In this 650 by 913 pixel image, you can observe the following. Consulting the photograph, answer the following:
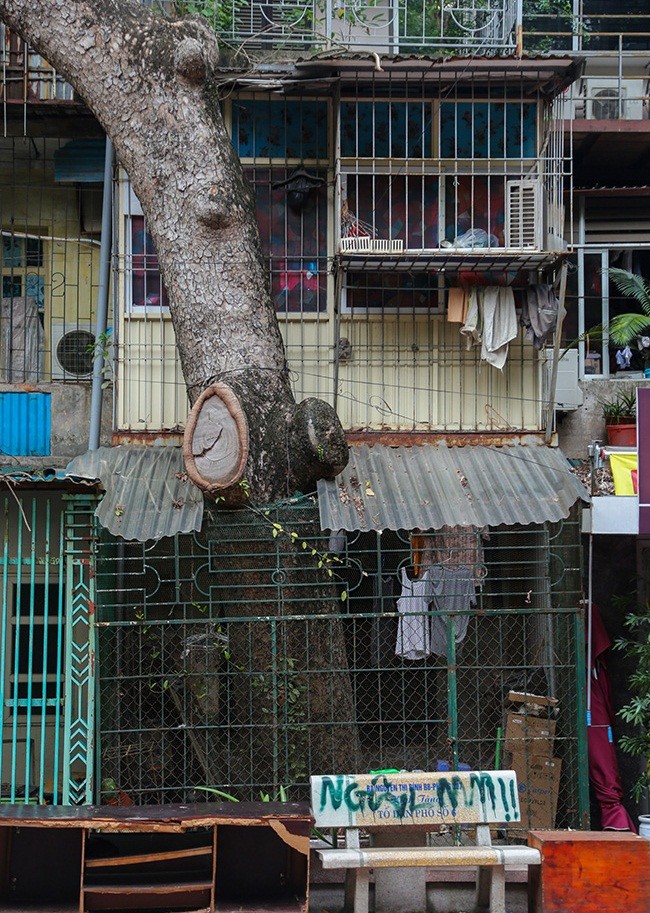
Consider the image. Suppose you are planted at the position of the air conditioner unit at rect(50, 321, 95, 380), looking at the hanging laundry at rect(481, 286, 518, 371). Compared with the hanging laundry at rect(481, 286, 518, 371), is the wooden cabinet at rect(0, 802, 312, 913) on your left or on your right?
right

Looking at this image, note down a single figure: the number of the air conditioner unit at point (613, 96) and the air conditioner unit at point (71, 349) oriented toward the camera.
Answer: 2

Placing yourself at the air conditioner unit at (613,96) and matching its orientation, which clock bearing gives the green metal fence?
The green metal fence is roughly at 1 o'clock from the air conditioner unit.

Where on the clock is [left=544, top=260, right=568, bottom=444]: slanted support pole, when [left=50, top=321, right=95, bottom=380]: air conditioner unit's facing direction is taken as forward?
The slanted support pole is roughly at 10 o'clock from the air conditioner unit.

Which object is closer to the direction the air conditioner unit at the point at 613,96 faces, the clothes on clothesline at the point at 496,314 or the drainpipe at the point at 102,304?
the clothes on clothesline
